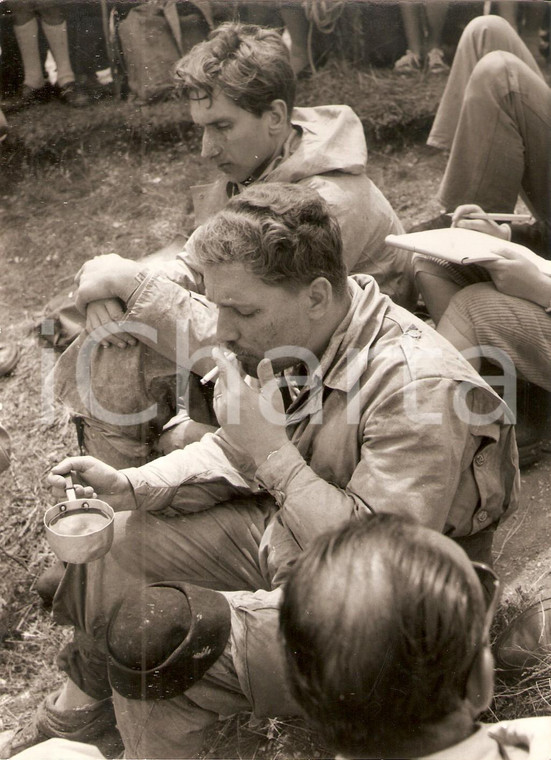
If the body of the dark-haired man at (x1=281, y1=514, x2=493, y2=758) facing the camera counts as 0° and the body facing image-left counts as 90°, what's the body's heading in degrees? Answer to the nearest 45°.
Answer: approximately 180°

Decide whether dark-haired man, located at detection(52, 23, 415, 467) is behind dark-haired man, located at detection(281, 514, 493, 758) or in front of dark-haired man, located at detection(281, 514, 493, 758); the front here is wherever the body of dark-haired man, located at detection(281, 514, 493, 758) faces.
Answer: in front

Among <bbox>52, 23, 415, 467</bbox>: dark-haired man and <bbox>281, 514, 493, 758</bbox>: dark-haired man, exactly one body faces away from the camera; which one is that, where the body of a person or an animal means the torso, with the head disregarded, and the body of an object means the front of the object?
<bbox>281, 514, 493, 758</bbox>: dark-haired man

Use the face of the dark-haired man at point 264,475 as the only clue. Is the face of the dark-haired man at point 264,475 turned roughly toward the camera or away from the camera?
toward the camera

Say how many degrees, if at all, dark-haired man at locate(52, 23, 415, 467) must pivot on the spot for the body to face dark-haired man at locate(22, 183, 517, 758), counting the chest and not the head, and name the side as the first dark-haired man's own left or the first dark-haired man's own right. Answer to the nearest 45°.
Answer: approximately 45° to the first dark-haired man's own left

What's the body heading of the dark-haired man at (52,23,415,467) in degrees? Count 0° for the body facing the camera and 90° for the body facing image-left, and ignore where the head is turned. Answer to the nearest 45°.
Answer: approximately 45°

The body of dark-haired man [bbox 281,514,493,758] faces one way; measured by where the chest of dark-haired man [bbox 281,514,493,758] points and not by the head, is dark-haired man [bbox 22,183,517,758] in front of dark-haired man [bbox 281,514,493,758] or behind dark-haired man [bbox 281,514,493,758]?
in front

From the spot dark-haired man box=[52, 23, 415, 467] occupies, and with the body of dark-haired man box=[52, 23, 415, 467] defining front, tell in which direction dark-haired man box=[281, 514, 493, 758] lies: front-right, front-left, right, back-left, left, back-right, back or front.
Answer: front-left

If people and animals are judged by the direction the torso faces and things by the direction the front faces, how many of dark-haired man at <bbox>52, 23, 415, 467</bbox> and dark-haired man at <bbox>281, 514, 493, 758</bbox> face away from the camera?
1
